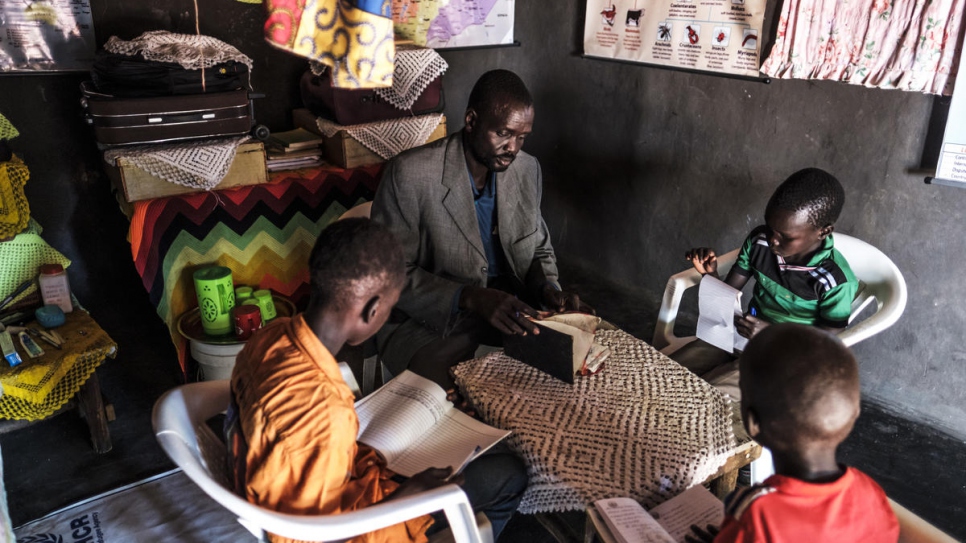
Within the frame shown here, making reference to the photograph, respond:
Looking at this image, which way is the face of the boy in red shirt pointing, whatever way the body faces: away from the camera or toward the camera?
away from the camera

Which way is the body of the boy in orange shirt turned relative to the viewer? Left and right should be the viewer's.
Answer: facing away from the viewer and to the right of the viewer

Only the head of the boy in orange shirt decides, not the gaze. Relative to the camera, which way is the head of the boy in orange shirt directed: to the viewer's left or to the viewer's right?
to the viewer's right

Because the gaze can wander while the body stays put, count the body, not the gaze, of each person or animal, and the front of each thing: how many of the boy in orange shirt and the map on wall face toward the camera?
1

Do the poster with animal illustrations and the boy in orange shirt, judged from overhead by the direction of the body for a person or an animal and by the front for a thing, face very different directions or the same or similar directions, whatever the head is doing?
very different directions

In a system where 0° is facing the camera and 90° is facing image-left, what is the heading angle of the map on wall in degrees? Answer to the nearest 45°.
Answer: approximately 0°

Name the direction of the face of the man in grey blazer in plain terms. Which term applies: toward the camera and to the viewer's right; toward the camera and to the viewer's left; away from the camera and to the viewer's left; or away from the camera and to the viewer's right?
toward the camera and to the viewer's right

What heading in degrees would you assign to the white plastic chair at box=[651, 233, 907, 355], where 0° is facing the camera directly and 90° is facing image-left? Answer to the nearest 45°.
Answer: approximately 45°

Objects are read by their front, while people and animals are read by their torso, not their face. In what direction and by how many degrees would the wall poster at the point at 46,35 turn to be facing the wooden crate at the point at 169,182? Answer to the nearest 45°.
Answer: approximately 45° to its left
